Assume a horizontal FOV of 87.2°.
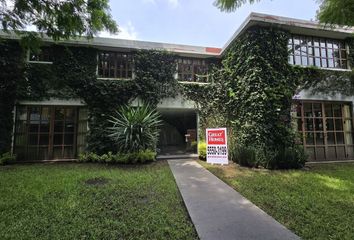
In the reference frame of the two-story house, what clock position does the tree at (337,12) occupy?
The tree is roughly at 11 o'clock from the two-story house.

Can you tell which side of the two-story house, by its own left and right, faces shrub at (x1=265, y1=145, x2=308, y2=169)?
left

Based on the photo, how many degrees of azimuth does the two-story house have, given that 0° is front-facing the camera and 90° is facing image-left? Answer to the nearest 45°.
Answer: approximately 0°

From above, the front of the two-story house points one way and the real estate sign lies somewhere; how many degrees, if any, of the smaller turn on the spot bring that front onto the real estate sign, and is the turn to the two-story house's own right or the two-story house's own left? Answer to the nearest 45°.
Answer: approximately 45° to the two-story house's own left

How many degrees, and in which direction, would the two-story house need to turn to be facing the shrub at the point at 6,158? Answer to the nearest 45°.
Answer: approximately 90° to its right

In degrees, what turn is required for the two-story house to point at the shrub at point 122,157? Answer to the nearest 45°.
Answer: approximately 90° to its right

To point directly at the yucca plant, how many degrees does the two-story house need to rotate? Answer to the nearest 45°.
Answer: approximately 45° to its right

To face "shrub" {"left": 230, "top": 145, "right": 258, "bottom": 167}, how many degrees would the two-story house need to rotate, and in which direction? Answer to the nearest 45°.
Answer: approximately 45° to its left
